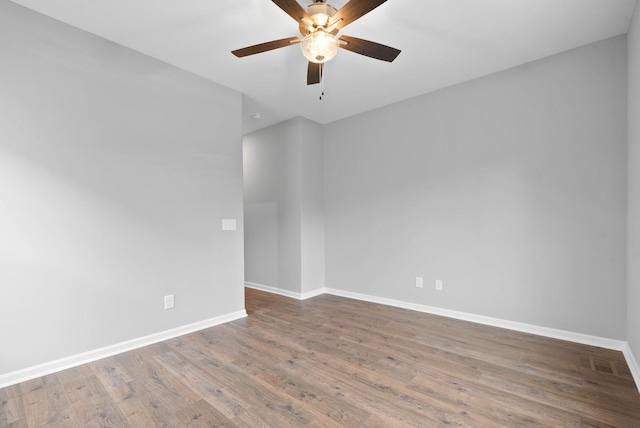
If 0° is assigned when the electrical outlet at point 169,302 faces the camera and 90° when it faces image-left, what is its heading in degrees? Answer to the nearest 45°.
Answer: approximately 315°
